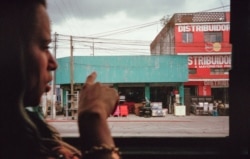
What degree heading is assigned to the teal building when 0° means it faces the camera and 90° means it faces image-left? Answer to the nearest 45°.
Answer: approximately 0°

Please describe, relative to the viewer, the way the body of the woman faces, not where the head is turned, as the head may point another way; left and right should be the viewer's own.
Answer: facing to the right of the viewer

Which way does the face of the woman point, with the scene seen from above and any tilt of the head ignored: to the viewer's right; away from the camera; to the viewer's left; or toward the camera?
to the viewer's right
